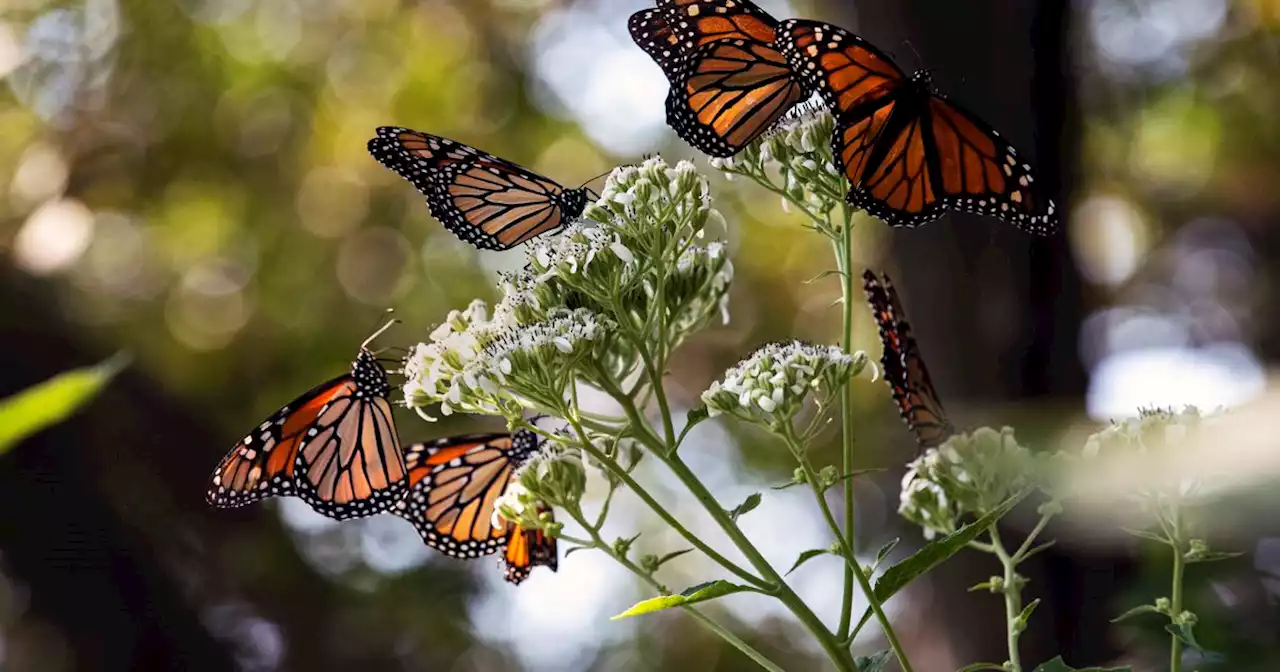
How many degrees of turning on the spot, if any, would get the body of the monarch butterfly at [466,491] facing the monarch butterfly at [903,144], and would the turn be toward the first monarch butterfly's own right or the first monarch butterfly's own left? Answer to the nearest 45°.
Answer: approximately 45° to the first monarch butterfly's own right

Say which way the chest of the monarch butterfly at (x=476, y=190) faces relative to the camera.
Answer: to the viewer's right

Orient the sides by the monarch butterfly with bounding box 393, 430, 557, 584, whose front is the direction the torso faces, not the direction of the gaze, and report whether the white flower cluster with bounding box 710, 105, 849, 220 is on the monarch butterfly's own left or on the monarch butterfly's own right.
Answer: on the monarch butterfly's own right

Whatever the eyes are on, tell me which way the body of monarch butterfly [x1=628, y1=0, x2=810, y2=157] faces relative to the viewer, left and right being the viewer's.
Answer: facing to the right of the viewer
